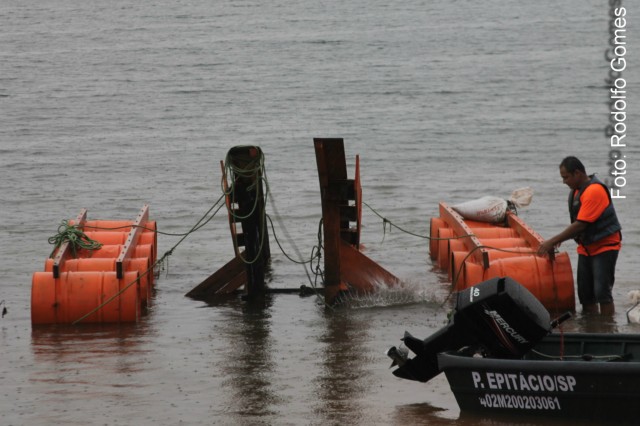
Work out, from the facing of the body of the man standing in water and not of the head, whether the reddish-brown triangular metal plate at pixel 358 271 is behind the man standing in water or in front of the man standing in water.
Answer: in front

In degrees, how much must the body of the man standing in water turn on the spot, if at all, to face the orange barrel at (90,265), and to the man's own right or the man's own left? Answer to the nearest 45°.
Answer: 0° — they already face it

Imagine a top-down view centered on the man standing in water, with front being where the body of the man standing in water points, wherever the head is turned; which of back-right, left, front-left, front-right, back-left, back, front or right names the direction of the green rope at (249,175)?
front

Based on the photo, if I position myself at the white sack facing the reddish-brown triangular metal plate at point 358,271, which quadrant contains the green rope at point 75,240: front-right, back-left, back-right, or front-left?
front-right

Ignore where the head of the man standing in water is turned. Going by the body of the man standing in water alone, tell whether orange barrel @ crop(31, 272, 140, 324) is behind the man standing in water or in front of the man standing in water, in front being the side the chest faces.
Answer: in front

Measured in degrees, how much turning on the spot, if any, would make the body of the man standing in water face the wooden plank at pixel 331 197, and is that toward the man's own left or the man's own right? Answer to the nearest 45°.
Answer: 0° — they already face it

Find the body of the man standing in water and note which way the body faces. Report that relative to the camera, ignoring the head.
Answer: to the viewer's left

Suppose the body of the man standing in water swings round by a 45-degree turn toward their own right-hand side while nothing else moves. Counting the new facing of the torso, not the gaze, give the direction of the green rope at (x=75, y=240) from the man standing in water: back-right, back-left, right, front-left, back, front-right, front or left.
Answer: front-left

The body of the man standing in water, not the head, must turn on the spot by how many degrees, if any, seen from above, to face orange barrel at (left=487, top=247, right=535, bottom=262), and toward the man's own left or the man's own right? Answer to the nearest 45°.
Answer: approximately 45° to the man's own right

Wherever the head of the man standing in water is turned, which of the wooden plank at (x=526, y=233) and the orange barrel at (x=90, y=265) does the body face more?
the orange barrel

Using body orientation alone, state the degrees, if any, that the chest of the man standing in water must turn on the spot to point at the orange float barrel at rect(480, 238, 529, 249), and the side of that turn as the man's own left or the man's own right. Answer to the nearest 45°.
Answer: approximately 45° to the man's own right

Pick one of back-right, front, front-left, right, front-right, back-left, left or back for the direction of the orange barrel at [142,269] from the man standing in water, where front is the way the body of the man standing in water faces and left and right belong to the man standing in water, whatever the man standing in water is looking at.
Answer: front

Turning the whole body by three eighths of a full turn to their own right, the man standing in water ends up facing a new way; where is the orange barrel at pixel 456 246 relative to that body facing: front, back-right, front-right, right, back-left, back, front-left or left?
left

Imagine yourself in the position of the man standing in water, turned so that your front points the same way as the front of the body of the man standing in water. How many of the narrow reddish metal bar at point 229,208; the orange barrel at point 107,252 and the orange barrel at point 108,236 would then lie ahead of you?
3

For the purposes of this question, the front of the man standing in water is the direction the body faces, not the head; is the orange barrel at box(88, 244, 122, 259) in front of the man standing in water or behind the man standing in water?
in front
